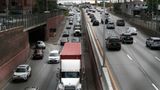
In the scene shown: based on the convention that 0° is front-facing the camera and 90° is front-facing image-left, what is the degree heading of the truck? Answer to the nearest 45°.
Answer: approximately 0°
